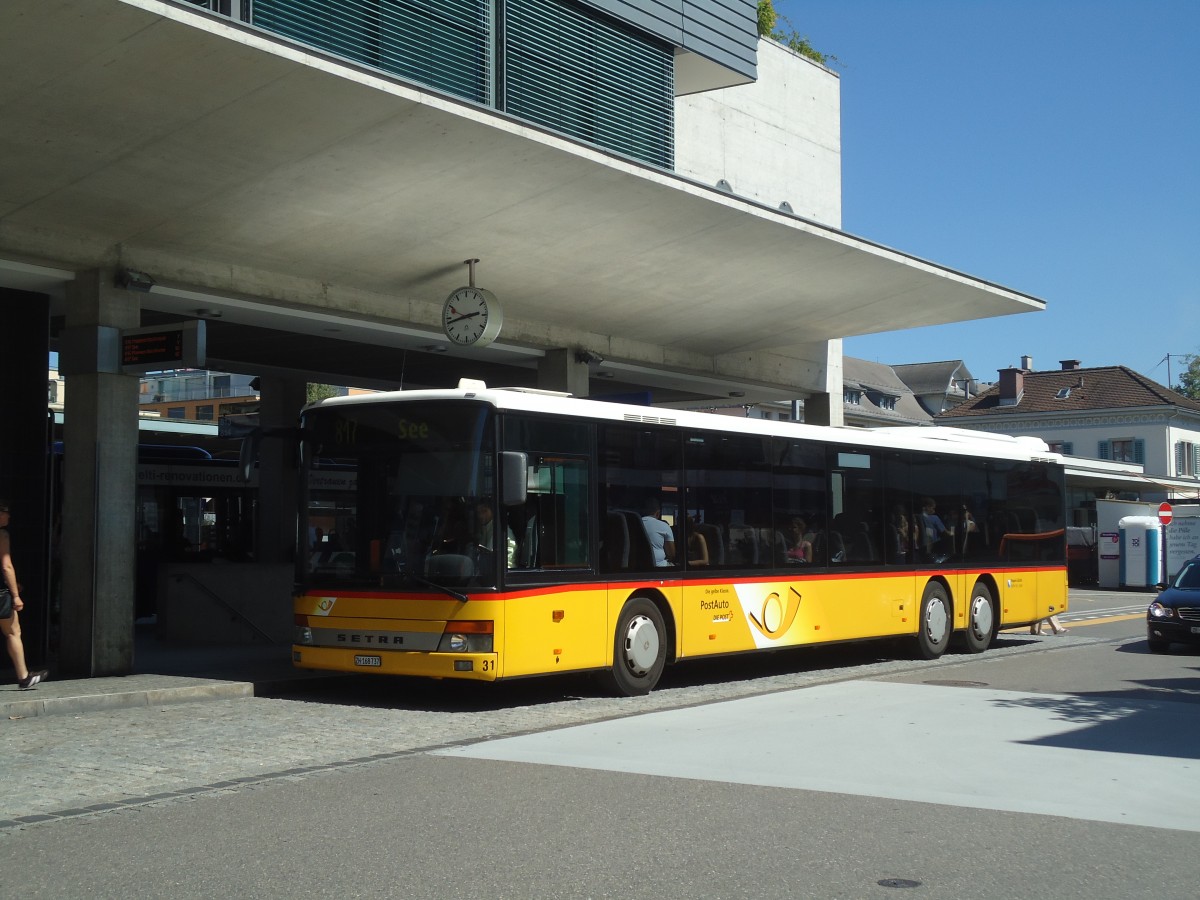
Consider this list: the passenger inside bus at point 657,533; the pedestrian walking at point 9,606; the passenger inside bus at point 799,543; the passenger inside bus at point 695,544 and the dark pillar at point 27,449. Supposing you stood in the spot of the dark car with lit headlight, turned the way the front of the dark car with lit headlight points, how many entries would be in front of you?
5

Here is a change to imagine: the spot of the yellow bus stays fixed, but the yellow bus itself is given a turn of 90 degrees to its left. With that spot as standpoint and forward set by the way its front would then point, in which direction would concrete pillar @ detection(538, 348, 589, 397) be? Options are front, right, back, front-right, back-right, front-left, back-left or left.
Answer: back-right

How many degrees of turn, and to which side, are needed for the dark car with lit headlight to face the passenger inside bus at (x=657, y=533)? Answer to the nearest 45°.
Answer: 0° — it already faces them

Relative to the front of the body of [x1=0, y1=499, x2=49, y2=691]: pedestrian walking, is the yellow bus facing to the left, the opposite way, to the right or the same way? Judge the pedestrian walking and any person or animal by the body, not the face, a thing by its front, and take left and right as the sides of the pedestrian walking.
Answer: the opposite way

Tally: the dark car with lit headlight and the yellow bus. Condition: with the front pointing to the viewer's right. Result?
0

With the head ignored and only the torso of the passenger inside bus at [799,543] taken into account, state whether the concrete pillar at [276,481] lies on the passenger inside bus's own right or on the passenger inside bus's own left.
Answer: on the passenger inside bus's own right

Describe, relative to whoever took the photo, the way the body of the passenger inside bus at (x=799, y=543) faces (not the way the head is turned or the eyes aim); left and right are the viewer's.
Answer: facing the viewer and to the left of the viewer

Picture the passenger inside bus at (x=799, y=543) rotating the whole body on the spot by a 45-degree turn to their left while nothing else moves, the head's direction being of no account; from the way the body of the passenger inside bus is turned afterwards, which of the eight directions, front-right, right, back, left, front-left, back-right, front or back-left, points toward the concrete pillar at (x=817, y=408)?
back

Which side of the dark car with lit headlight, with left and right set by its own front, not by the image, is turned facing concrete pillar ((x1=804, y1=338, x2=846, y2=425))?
right

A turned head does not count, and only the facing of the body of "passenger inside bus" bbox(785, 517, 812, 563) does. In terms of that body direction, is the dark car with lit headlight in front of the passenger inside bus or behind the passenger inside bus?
behind

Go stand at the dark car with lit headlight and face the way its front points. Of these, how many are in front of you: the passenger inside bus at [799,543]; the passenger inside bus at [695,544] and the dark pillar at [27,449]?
3

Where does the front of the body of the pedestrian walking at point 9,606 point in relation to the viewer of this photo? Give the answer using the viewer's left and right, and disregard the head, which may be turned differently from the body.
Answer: facing to the right of the viewer

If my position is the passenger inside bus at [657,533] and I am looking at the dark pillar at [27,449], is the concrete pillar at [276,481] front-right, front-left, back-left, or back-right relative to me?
front-right

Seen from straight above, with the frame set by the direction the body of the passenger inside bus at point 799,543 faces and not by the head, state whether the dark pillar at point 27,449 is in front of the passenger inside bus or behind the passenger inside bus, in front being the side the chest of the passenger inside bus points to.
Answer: in front
